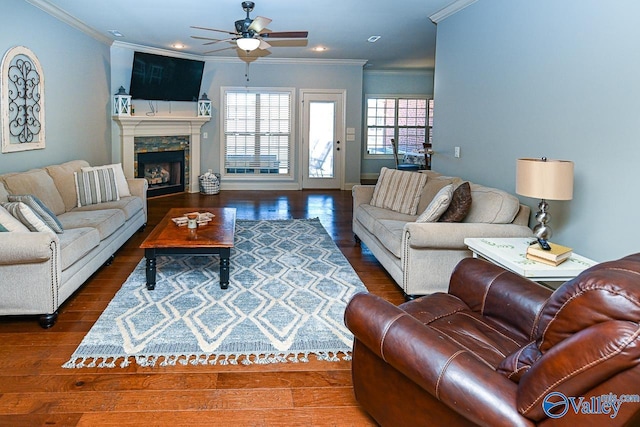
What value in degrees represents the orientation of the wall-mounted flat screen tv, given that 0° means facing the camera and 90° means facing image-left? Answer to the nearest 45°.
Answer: approximately 315°

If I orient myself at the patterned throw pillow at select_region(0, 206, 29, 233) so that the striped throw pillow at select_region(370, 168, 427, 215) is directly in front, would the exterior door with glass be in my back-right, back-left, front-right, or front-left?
front-left

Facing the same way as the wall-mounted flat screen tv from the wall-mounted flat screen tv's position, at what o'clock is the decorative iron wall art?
The decorative iron wall art is roughly at 2 o'clock from the wall-mounted flat screen tv.

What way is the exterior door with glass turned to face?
toward the camera

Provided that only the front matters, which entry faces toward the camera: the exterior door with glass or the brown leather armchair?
the exterior door with glass

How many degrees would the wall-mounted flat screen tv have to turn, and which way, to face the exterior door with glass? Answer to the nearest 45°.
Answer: approximately 45° to its left

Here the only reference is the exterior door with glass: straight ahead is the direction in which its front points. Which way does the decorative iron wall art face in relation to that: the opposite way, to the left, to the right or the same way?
to the left

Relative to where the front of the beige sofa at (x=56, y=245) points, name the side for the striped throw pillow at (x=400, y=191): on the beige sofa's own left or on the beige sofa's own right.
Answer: on the beige sofa's own left

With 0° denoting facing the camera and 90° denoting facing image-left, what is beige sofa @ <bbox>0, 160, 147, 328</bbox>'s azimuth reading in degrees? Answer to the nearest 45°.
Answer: approximately 315°

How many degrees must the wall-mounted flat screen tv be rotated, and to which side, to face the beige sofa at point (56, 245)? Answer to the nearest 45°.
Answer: approximately 45° to its right

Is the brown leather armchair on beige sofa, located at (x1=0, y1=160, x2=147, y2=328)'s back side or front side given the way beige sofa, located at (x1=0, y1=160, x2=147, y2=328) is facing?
on the front side

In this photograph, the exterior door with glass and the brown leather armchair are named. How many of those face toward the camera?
1

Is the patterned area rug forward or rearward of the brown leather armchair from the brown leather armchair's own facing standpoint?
forward

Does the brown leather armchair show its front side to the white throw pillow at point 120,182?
yes

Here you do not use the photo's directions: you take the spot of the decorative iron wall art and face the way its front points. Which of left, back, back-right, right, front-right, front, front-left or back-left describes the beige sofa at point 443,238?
front

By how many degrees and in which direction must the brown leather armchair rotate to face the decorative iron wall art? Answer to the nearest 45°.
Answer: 0° — it already faces it

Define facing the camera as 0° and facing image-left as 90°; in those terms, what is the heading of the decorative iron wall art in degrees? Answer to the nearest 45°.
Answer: approximately 315°
